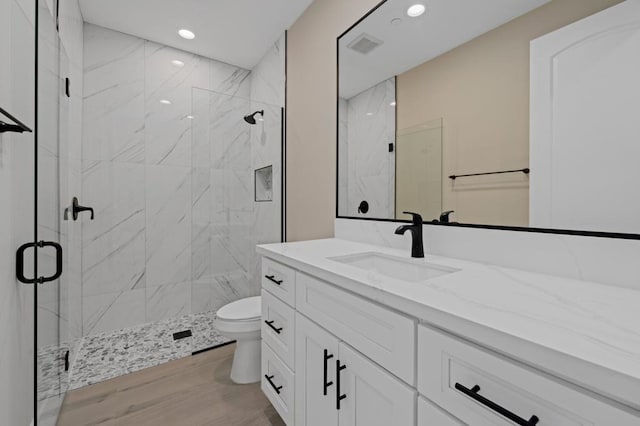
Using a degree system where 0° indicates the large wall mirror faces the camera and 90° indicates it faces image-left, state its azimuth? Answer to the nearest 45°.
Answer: approximately 45°

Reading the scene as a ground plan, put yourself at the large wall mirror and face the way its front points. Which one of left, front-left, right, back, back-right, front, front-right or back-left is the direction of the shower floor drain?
front-right

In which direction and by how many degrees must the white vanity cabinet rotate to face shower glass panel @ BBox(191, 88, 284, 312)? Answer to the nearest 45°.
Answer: approximately 90° to its right

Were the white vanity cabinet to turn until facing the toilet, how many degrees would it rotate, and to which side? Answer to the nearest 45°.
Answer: approximately 90° to its right

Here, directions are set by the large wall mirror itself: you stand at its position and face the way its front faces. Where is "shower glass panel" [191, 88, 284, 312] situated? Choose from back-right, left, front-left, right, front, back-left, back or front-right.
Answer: front-right

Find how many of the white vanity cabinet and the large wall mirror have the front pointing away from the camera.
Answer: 0
